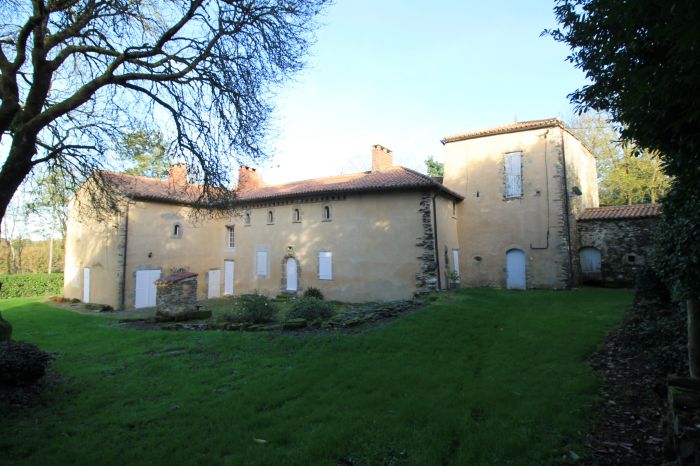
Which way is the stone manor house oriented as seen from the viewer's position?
toward the camera

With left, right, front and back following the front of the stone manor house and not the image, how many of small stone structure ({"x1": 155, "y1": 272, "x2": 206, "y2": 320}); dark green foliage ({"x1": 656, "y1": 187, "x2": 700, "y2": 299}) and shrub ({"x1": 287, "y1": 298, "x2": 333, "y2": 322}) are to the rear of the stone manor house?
0

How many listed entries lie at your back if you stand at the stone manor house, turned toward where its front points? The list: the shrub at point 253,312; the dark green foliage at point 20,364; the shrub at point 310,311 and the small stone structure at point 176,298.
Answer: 0

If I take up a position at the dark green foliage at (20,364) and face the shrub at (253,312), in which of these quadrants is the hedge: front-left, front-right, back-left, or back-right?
front-left

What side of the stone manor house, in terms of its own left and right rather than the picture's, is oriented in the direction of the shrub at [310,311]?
front

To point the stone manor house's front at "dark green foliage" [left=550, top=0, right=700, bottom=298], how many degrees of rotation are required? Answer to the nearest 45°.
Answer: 0° — it already faces it

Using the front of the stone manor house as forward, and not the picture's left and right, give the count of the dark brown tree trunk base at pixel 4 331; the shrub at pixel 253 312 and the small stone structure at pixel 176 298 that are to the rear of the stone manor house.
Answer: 0

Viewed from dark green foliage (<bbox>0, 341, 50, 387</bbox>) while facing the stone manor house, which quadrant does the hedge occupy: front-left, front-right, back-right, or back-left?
front-left

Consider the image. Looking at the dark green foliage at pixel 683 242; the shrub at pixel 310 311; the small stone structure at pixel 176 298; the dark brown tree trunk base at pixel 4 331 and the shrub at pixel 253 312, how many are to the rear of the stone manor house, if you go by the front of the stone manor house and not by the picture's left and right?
0

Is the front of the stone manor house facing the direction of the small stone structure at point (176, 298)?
no

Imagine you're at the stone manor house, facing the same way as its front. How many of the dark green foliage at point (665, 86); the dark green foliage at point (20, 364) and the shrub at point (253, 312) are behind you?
0

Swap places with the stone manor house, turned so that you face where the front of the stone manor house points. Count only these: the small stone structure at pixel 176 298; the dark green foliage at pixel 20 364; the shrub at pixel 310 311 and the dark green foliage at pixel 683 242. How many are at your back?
0

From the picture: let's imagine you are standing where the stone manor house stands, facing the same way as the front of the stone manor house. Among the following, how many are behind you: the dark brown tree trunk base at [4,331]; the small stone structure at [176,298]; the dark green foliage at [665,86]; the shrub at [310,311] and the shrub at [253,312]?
0

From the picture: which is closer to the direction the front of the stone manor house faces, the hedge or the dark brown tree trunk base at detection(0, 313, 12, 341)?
the dark brown tree trunk base

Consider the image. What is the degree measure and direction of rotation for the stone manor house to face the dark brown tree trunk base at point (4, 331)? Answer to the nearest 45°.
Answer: approximately 45° to its right

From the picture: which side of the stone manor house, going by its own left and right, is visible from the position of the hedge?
right

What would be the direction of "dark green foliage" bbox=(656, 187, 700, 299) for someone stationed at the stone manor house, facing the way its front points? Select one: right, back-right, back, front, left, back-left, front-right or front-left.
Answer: front

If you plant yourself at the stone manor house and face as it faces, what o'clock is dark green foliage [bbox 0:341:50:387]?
The dark green foliage is roughly at 1 o'clock from the stone manor house.
